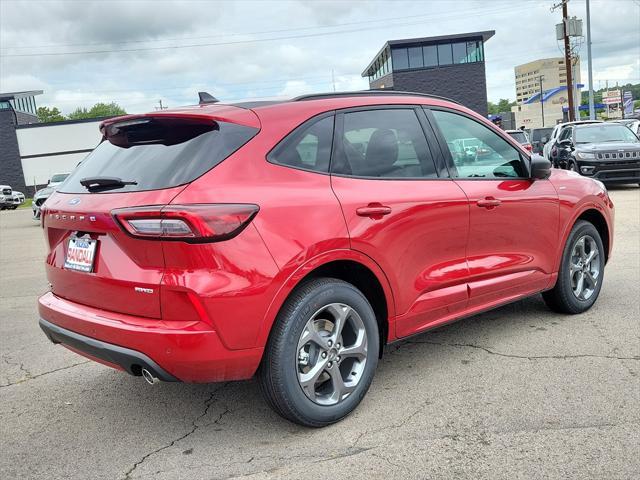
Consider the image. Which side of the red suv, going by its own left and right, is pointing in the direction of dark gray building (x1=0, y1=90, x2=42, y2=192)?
left

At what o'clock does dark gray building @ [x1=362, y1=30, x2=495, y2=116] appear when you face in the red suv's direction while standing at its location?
The dark gray building is roughly at 11 o'clock from the red suv.

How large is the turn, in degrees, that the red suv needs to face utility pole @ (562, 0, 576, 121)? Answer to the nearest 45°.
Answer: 0° — it already faces it

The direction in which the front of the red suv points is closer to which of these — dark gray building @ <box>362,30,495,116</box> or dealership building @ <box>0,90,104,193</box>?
the dark gray building

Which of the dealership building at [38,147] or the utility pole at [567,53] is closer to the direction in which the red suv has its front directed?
the utility pole

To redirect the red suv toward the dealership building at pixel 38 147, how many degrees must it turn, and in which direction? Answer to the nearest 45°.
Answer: approximately 90° to its left

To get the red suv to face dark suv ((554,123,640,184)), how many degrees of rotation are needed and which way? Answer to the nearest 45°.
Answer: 0° — it already faces it

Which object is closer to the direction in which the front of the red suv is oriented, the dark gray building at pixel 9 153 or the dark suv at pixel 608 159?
the dark suv

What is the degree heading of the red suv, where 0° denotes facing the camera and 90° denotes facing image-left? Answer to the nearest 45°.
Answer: approximately 225°
